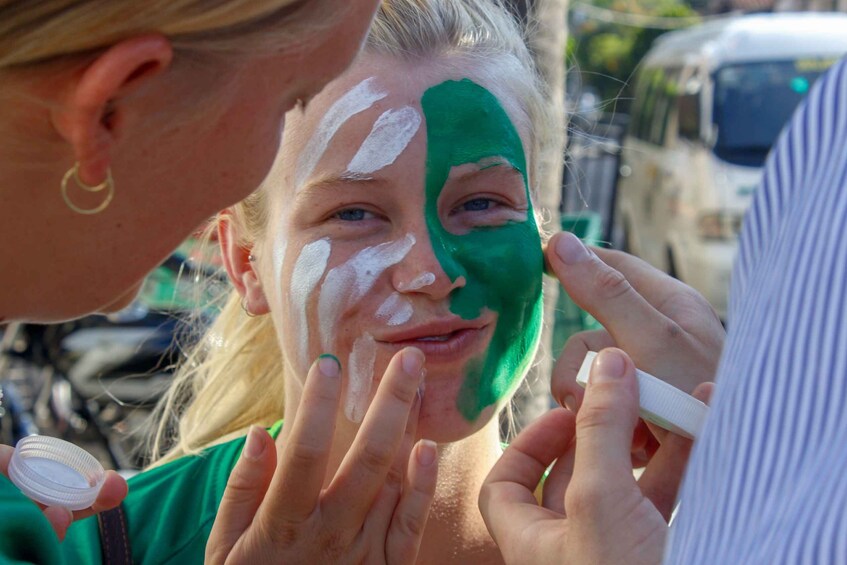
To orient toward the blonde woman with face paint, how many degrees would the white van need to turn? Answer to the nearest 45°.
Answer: approximately 45° to its right

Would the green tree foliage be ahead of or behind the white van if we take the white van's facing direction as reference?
behind

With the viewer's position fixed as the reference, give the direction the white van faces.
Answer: facing the viewer and to the right of the viewer

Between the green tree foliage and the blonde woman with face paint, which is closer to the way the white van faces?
the blonde woman with face paint
